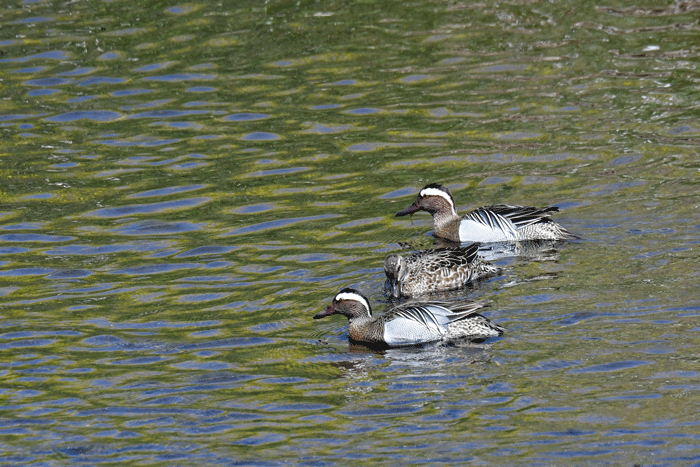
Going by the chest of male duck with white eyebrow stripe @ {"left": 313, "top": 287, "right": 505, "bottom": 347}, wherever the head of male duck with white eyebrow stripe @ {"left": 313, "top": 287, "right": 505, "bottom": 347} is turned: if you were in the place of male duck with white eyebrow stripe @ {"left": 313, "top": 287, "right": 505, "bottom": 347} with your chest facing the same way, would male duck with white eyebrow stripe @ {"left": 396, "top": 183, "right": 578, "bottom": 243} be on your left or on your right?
on your right

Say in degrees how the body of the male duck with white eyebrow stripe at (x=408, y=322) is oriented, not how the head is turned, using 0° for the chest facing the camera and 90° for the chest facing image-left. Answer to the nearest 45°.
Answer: approximately 90°

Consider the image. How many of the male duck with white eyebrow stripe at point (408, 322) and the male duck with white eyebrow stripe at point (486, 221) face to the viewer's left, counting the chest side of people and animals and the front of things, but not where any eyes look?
2

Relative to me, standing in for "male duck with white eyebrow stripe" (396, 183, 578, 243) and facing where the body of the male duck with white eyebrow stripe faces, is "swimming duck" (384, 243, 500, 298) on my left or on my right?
on my left

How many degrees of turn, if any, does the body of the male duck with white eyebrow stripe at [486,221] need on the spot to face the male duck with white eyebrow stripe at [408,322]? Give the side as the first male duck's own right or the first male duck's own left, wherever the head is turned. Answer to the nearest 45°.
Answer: approximately 90° to the first male duck's own left

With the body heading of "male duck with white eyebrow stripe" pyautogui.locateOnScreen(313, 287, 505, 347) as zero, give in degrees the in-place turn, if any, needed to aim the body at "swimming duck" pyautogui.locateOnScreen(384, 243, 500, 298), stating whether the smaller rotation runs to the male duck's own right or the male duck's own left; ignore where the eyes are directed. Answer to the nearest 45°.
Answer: approximately 90° to the male duck's own right

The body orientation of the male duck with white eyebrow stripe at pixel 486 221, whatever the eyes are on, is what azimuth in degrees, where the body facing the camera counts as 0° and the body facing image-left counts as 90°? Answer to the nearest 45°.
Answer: approximately 90°
